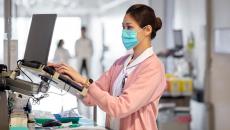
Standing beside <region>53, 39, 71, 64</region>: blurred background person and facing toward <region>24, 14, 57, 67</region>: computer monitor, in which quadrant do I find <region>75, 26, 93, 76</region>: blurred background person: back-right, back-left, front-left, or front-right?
front-left

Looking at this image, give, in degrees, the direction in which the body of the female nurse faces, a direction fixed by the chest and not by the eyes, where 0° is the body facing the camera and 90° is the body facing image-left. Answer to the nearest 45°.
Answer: approximately 45°

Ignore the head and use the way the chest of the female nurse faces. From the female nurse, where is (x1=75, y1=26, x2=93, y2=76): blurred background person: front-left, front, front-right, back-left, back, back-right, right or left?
back-right

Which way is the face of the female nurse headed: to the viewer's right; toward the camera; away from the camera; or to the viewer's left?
to the viewer's left

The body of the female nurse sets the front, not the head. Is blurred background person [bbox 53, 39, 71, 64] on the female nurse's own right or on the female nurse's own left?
on the female nurse's own right
